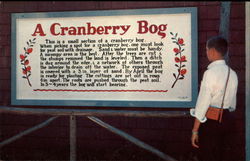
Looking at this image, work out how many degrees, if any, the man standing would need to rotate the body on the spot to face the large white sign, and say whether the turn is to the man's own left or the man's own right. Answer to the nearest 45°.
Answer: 0° — they already face it

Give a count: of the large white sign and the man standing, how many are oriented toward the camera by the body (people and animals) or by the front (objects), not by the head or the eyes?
1

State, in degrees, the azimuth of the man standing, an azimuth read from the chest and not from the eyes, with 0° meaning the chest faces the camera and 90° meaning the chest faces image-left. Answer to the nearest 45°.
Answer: approximately 135°

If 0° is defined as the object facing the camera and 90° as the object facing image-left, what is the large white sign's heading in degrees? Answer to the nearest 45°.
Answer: approximately 0°

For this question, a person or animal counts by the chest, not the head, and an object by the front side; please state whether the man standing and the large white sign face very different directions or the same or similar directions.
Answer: very different directions

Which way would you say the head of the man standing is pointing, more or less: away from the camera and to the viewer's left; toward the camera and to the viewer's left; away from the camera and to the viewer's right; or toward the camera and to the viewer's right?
away from the camera and to the viewer's left
